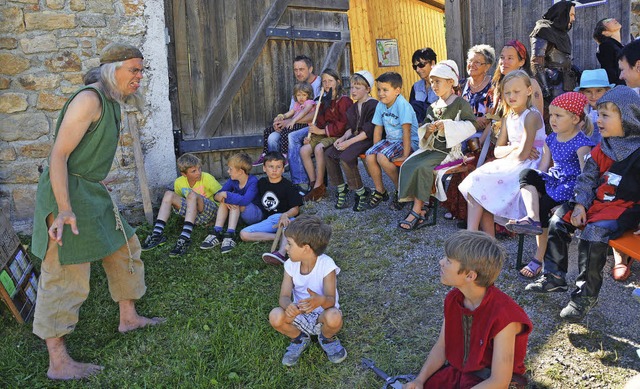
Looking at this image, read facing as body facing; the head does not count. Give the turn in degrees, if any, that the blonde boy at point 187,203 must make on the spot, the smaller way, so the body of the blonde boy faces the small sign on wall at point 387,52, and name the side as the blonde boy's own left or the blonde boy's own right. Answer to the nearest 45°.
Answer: approximately 180°

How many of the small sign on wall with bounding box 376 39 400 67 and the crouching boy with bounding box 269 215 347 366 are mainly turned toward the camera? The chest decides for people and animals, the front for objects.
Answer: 2

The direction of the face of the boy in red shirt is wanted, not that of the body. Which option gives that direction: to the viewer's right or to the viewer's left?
to the viewer's left

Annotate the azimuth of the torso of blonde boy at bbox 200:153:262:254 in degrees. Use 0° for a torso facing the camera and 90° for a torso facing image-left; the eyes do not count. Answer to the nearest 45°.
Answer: approximately 45°

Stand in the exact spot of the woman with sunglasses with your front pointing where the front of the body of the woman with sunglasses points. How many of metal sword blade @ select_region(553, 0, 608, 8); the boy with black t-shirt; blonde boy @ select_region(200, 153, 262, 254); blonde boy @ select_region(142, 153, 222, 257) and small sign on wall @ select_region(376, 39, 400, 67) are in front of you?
3

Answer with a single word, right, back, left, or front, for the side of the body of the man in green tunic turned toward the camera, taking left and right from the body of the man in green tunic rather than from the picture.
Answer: right

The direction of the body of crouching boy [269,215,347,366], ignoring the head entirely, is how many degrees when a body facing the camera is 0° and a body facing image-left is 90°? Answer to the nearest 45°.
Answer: approximately 0°

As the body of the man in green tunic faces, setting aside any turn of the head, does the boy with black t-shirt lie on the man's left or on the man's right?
on the man's left

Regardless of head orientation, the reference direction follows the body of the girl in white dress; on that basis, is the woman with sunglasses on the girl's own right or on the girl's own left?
on the girl's own right

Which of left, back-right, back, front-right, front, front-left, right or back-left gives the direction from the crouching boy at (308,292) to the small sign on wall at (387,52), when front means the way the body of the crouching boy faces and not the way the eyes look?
back

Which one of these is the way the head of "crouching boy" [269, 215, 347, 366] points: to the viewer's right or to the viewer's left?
to the viewer's left
